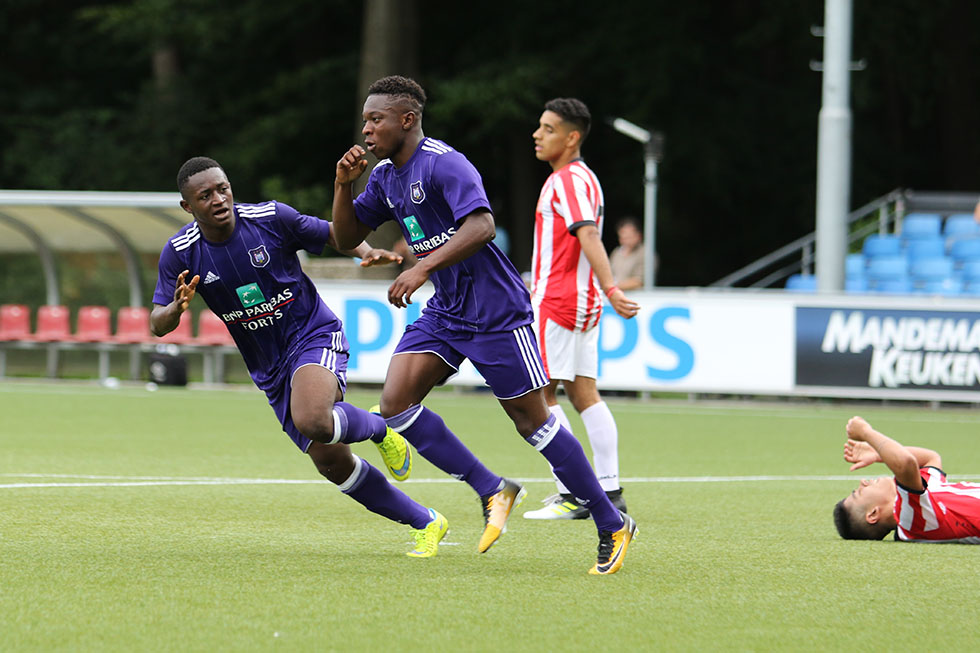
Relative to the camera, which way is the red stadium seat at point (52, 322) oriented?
toward the camera

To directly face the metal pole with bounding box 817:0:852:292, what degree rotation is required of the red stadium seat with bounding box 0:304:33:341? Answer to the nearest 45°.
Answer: approximately 45° to its left

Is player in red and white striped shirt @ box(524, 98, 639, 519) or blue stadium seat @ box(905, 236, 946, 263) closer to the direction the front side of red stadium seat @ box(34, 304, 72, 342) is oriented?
the player in red and white striped shirt

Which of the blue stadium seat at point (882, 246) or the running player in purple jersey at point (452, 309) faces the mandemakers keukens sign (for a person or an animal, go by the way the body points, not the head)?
the blue stadium seat

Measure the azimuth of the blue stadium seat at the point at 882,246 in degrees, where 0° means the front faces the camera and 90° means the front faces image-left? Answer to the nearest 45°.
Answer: approximately 0°

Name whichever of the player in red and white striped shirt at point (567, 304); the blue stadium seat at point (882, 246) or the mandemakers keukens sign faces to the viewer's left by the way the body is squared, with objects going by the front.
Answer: the player in red and white striped shirt

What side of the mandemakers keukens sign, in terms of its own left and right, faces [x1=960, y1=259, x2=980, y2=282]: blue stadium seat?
back

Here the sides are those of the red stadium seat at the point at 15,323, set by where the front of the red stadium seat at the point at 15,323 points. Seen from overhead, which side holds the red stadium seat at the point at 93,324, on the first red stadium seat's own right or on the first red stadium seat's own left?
on the first red stadium seat's own left

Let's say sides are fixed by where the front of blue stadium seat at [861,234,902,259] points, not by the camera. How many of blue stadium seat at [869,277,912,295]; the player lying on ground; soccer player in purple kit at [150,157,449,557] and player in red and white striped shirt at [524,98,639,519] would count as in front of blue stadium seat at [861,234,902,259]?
4

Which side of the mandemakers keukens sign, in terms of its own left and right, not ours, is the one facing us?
front

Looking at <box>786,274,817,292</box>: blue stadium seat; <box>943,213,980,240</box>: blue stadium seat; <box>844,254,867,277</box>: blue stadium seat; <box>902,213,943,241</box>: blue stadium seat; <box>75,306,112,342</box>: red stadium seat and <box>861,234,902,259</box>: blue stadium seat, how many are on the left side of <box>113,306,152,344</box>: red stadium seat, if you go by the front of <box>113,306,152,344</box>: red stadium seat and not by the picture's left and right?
5

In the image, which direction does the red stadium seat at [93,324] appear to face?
toward the camera

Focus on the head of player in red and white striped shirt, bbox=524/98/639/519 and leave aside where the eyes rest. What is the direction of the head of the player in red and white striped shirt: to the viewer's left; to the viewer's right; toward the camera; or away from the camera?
to the viewer's left

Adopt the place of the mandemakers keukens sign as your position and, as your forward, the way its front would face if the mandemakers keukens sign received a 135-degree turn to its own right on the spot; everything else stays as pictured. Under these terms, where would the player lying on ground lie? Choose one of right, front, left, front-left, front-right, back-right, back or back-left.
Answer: back-left
